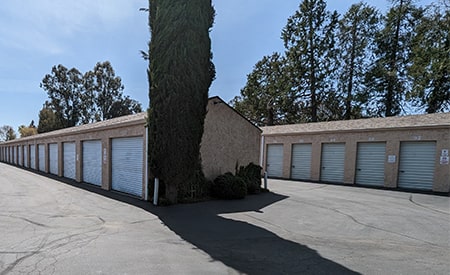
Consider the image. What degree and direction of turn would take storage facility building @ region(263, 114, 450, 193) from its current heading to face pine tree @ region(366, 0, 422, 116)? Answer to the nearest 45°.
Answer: approximately 135° to its right

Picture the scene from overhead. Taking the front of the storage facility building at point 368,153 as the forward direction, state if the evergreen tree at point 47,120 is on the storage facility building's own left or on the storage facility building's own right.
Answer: on the storage facility building's own right

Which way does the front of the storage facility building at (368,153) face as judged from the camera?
facing the viewer and to the left of the viewer

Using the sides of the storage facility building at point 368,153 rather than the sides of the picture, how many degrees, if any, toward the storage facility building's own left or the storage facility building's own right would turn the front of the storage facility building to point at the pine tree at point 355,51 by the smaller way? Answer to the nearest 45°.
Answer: approximately 135° to the storage facility building's own right

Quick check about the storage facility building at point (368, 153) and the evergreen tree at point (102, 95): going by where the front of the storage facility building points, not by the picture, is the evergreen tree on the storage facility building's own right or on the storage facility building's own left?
on the storage facility building's own right

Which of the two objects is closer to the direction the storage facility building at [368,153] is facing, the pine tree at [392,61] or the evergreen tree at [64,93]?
the evergreen tree

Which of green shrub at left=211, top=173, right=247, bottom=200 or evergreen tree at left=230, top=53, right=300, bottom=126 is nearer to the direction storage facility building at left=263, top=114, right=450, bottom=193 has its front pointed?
the green shrub

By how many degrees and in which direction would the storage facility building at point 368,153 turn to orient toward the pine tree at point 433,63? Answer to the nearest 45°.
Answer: approximately 180°

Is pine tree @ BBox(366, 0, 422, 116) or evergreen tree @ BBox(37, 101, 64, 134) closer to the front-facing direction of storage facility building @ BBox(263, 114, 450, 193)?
the evergreen tree

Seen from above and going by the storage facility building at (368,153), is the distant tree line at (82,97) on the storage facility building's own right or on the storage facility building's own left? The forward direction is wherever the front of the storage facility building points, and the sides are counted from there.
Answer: on the storage facility building's own right

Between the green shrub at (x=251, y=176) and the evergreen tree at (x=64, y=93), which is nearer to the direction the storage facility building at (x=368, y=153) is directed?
the green shrub

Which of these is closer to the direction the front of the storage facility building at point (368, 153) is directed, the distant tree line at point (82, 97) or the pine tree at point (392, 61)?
the distant tree line
